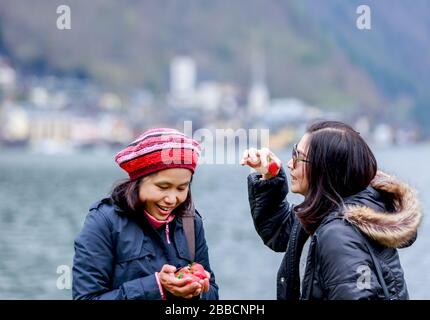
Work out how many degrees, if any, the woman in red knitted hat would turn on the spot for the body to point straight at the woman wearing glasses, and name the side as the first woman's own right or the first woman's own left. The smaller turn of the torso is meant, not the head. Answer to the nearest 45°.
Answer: approximately 45° to the first woman's own left

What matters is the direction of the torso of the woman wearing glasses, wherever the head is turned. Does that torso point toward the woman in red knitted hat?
yes

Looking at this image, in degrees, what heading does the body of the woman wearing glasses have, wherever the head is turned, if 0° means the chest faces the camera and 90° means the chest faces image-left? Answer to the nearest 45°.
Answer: approximately 90°

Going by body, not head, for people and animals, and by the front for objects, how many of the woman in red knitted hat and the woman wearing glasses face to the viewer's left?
1

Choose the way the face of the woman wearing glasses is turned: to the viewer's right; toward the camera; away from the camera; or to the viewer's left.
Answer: to the viewer's left
